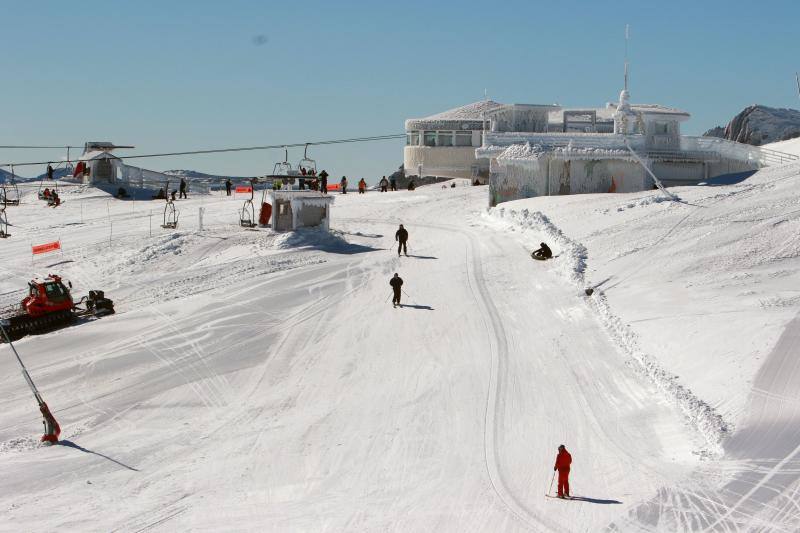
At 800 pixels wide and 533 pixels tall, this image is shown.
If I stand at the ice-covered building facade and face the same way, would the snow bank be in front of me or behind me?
in front

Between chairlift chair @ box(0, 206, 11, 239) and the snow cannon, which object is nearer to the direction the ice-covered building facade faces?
the snow cannon

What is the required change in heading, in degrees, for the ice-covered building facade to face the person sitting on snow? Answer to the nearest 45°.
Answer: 0° — it already faces them

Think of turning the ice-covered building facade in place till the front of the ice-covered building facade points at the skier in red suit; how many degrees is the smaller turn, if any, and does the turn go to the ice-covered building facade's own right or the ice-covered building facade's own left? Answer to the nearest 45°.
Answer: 0° — it already faces them

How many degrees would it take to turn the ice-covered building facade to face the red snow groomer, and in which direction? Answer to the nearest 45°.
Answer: approximately 45° to its right

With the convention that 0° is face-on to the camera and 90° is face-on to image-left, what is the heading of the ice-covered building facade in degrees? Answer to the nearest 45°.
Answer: approximately 0°

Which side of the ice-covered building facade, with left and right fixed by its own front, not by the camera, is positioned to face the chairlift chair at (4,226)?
right

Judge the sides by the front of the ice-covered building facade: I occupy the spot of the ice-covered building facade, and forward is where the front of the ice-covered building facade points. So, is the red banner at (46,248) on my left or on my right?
on my right

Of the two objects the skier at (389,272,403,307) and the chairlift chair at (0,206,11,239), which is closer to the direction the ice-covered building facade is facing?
the skier

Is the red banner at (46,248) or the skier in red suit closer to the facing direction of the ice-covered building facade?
the skier in red suit
